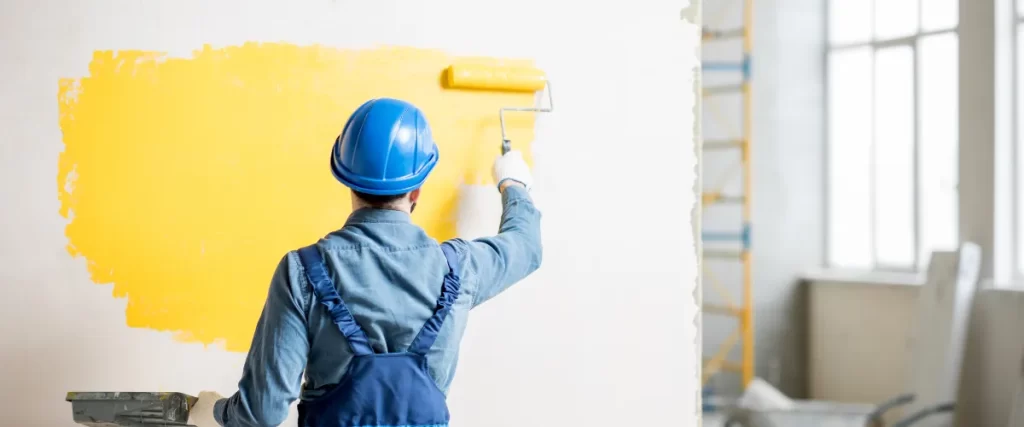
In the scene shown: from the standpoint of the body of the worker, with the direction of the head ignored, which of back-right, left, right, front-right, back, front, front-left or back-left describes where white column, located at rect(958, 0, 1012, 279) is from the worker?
front-right

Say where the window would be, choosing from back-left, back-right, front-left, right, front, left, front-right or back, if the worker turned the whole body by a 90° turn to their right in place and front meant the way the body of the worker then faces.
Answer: front-left

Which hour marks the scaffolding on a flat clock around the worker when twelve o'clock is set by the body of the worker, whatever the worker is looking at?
The scaffolding is roughly at 1 o'clock from the worker.

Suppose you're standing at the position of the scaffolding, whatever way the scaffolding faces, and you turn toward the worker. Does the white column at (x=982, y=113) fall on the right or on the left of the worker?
left

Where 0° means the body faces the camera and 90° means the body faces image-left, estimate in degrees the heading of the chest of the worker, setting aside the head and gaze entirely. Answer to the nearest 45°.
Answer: approximately 180°
